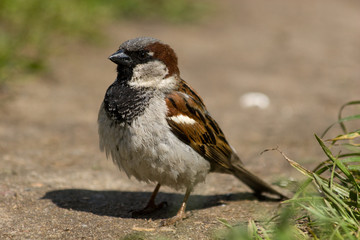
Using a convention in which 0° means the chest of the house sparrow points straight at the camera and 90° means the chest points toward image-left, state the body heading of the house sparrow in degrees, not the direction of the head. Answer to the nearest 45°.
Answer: approximately 45°

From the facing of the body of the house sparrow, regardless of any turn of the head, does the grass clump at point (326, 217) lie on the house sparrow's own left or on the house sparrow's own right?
on the house sparrow's own left
